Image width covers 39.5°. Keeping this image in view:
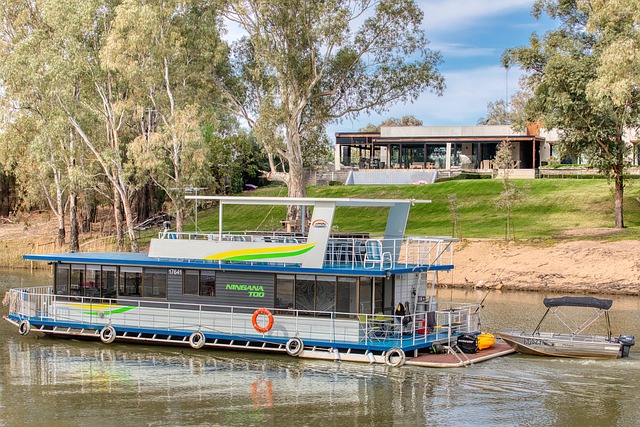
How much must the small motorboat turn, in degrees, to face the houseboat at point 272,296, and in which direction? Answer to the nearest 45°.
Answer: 0° — it already faces it

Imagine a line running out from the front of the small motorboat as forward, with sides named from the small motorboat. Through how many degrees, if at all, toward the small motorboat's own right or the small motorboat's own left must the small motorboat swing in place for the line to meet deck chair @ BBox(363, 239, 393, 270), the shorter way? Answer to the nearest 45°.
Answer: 0° — it already faces it

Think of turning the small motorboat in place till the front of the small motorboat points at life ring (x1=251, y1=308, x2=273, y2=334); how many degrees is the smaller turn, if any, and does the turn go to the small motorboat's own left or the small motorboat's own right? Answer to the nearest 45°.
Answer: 0° — it already faces it

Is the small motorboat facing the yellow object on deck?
yes

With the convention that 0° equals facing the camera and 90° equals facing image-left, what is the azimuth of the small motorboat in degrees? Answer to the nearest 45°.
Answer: approximately 90°
